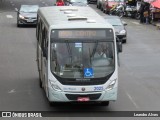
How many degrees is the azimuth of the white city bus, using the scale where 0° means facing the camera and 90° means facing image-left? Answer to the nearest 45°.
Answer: approximately 0°
